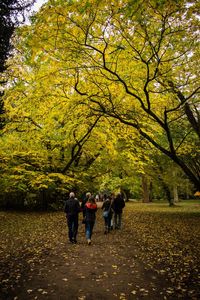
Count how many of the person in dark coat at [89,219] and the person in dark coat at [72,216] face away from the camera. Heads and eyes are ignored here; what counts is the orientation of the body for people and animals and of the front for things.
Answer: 2

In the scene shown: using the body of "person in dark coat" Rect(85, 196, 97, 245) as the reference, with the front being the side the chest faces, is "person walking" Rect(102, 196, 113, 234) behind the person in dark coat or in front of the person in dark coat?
in front

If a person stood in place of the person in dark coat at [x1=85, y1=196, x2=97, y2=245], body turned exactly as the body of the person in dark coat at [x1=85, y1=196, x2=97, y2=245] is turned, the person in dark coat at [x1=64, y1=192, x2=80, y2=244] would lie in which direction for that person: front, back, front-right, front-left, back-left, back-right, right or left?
left

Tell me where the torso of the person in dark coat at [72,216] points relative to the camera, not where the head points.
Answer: away from the camera

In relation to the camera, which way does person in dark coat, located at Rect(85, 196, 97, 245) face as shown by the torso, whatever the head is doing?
away from the camera

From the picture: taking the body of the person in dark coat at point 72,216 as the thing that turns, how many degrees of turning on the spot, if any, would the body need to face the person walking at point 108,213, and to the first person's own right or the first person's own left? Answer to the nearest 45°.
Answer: approximately 45° to the first person's own right
